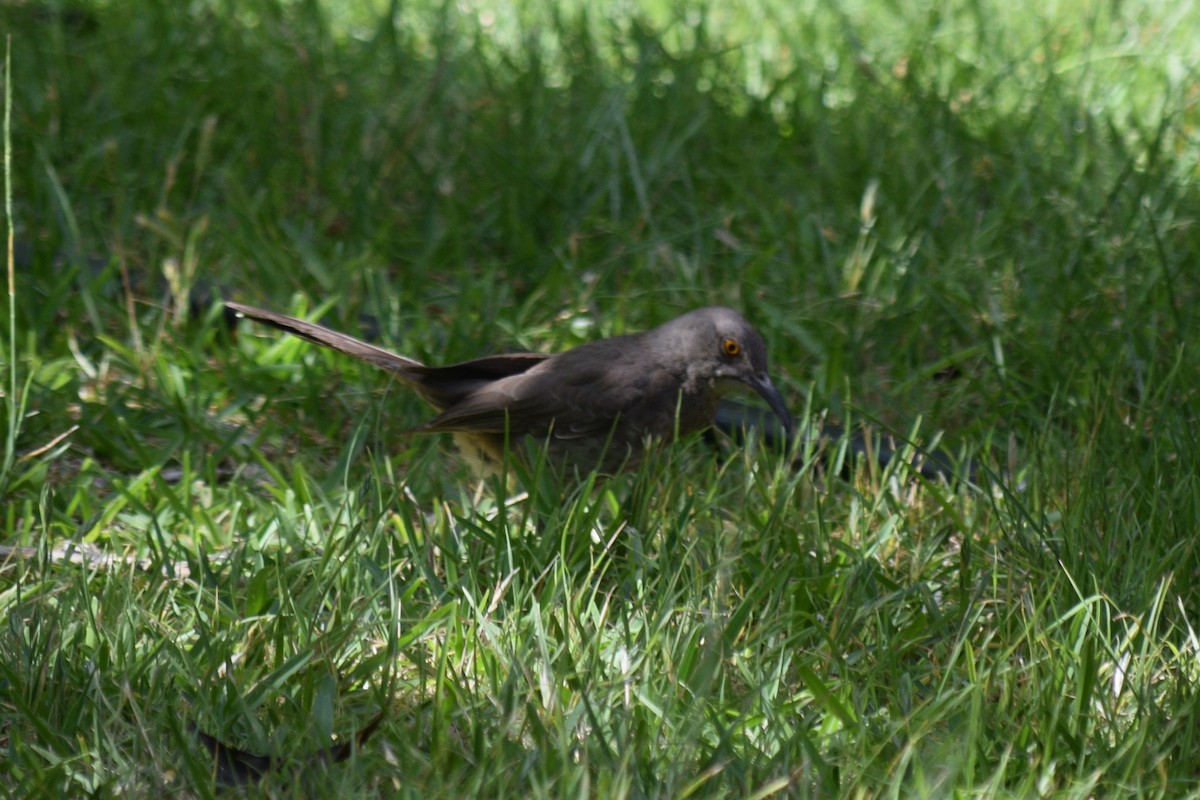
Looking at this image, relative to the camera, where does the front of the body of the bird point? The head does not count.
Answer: to the viewer's right
